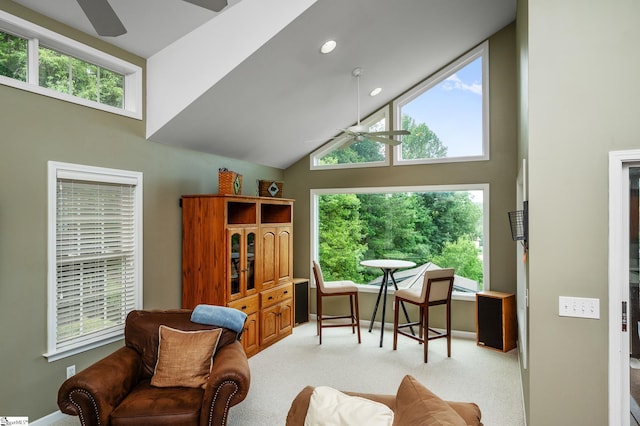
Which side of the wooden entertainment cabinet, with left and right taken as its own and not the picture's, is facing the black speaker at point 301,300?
left

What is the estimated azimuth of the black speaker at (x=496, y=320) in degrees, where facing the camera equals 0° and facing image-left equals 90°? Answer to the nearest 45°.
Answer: approximately 45°

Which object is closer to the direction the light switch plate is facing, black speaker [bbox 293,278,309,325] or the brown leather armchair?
the brown leather armchair

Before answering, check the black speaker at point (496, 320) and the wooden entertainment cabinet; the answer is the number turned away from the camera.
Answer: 0

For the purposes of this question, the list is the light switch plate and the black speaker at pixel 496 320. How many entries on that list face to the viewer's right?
0

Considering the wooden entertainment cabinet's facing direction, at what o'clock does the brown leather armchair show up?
The brown leather armchair is roughly at 2 o'clock from the wooden entertainment cabinet.

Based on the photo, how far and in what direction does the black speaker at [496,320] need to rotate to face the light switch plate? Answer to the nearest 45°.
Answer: approximately 45° to its left
